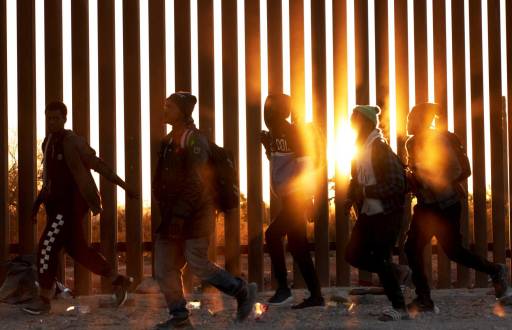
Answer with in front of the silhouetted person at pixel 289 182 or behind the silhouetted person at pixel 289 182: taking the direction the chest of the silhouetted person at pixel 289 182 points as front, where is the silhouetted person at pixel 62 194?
in front

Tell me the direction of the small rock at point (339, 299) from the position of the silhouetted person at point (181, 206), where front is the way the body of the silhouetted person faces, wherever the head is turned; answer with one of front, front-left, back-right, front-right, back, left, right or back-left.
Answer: back-right

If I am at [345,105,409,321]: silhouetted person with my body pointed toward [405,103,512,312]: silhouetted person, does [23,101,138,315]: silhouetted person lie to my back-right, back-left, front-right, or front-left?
back-left

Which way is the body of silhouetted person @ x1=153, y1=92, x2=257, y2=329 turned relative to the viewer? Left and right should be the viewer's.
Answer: facing to the left of the viewer

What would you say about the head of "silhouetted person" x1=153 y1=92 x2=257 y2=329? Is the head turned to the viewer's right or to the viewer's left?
to the viewer's left

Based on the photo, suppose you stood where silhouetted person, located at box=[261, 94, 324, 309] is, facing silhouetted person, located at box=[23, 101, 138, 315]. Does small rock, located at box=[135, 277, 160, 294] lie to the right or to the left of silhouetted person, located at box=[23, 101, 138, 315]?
right

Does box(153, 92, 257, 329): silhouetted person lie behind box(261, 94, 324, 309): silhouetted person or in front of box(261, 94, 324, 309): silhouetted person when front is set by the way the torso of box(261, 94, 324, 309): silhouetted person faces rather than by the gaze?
in front

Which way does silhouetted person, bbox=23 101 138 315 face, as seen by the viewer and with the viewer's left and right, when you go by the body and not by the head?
facing the viewer and to the left of the viewer

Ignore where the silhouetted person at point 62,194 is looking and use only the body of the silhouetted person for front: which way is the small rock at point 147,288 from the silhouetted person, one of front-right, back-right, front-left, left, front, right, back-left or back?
back

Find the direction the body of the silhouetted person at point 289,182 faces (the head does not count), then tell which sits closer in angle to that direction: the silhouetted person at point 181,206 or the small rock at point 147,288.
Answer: the silhouetted person

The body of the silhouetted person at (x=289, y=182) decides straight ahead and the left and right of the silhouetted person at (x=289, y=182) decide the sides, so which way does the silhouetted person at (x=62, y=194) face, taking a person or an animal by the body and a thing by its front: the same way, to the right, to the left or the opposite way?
the same way
